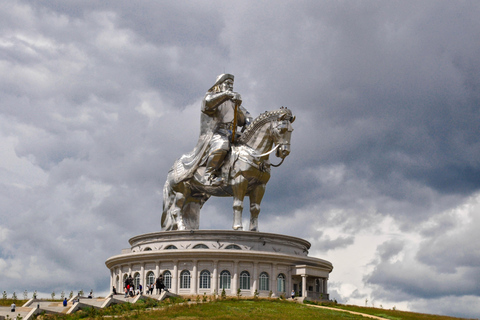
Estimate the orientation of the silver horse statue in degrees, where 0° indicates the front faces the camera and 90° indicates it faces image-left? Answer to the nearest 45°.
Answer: approximately 315°
